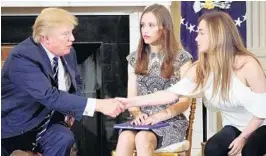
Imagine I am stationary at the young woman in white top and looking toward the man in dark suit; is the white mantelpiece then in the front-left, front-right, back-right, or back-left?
front-right

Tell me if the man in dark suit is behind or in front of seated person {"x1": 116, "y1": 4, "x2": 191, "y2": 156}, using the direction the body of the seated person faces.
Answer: in front

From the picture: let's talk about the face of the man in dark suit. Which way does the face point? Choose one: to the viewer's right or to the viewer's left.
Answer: to the viewer's right

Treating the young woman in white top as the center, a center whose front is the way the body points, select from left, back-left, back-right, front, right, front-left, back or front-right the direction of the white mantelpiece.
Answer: right

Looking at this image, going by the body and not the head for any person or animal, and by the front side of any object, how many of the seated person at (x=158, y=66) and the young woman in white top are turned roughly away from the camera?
0

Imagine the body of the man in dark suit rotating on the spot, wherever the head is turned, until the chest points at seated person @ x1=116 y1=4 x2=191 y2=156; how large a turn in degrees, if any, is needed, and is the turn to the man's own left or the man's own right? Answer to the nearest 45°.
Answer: approximately 45° to the man's own left

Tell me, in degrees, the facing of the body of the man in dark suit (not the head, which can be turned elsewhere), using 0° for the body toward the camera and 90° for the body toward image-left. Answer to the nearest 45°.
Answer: approximately 315°

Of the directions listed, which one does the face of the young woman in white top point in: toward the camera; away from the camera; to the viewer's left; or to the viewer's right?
to the viewer's left

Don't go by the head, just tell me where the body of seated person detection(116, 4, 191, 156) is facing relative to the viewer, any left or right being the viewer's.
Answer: facing the viewer and to the left of the viewer

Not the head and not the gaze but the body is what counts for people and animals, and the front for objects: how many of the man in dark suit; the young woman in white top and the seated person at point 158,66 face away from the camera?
0

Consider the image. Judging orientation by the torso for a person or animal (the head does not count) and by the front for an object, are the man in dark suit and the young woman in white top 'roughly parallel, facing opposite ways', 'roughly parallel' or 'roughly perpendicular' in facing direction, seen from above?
roughly perpendicular

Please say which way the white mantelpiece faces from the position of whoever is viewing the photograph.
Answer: facing the viewer

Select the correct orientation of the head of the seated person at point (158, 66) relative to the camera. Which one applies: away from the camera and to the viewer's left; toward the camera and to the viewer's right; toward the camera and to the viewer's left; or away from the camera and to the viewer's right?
toward the camera and to the viewer's left

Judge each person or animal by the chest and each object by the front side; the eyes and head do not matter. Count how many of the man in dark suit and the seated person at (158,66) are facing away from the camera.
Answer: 0

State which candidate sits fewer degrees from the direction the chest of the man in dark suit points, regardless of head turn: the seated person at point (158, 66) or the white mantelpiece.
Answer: the seated person
